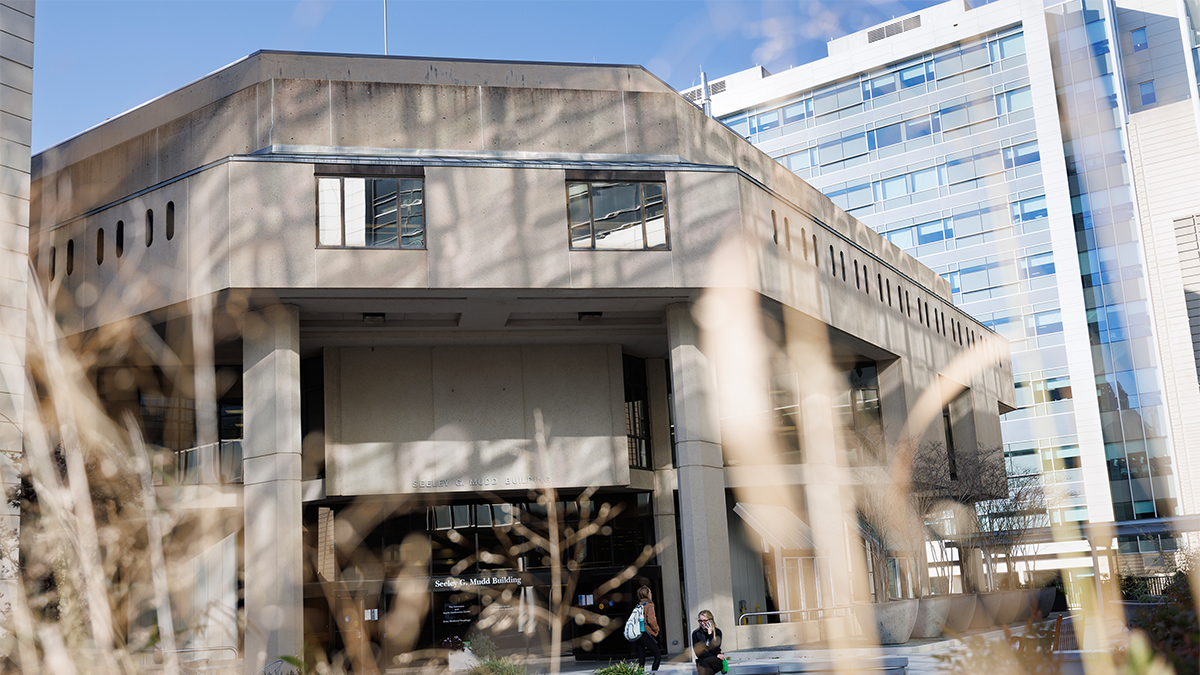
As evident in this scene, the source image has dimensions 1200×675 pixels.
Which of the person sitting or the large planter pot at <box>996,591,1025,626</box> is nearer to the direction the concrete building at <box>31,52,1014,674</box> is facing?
the person sitting

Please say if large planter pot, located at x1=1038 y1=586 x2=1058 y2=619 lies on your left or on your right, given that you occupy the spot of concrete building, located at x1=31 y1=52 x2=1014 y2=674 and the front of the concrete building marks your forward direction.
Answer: on your left

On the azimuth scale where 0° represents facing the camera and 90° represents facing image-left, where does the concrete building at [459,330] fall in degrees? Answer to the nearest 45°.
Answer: approximately 0°

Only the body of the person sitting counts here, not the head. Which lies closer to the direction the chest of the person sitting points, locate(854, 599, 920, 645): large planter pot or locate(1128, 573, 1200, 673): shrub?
the shrub

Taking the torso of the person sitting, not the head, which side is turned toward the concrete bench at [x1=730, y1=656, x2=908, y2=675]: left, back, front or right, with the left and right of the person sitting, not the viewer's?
left

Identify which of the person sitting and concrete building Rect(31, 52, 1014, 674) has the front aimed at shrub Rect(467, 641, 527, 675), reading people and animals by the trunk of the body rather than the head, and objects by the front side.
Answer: the concrete building

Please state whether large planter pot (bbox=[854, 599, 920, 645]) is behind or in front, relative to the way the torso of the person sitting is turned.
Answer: behind

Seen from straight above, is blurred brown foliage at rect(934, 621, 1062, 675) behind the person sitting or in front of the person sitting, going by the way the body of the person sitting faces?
in front

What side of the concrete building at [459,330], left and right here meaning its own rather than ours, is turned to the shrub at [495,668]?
front

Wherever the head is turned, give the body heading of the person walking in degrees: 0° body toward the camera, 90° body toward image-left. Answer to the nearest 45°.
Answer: approximately 270°
